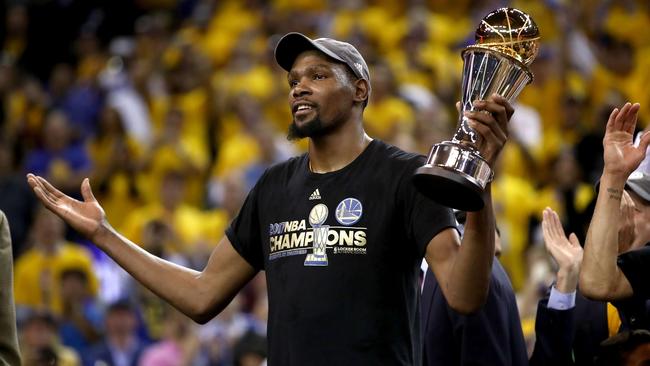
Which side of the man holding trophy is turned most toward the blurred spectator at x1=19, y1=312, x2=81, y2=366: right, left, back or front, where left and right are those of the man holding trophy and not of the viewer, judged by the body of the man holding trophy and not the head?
back

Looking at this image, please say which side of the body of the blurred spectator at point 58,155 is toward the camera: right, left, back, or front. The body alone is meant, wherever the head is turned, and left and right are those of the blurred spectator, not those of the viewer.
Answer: front

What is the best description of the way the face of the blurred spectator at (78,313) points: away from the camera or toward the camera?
toward the camera

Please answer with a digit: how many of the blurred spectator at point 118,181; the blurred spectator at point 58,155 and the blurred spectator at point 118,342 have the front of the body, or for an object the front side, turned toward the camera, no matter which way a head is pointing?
3

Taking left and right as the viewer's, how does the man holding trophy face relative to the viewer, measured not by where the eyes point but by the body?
facing the viewer and to the left of the viewer

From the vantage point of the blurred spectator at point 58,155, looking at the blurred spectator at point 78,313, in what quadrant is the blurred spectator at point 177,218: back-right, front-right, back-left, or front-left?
front-left

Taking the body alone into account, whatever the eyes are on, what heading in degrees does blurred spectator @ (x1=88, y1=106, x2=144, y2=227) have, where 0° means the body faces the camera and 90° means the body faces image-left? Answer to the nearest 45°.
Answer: approximately 0°

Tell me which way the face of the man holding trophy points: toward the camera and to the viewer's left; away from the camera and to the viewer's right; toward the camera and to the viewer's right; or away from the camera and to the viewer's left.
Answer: toward the camera and to the viewer's left

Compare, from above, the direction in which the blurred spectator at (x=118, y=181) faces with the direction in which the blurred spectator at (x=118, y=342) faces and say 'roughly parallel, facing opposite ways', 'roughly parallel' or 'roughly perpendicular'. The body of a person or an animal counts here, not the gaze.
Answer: roughly parallel

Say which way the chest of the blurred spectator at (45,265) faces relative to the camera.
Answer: toward the camera
